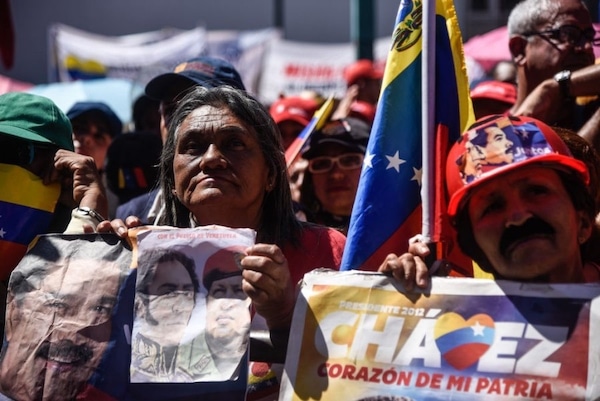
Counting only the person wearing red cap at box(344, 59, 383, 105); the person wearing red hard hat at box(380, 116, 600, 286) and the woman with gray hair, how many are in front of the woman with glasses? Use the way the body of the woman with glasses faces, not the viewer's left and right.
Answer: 2

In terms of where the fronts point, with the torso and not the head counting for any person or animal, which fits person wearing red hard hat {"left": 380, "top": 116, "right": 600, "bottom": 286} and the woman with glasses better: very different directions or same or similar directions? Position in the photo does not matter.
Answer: same or similar directions

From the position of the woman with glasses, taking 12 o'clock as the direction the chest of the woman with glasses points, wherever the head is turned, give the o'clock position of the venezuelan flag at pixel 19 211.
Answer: The venezuelan flag is roughly at 1 o'clock from the woman with glasses.

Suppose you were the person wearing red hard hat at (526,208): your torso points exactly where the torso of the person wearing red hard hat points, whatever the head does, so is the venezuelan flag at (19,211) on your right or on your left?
on your right

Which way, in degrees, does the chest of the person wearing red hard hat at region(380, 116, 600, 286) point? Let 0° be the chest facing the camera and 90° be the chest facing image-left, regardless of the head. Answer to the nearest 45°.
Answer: approximately 0°

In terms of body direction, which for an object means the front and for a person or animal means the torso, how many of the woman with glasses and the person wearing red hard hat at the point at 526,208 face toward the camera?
2

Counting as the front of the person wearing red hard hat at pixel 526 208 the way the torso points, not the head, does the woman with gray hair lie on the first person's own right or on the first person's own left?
on the first person's own right

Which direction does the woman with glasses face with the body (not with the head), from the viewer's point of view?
toward the camera

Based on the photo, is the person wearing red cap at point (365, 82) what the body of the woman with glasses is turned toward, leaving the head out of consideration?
no

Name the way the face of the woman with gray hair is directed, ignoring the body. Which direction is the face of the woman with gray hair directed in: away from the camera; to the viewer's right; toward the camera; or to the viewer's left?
toward the camera

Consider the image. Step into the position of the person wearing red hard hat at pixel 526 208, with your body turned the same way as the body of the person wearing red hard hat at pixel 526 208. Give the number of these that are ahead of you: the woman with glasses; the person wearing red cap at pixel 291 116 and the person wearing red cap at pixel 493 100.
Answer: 0

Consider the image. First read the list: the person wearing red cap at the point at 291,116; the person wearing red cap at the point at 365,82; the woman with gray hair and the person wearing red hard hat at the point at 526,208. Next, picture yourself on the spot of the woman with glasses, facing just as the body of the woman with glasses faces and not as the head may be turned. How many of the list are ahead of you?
2

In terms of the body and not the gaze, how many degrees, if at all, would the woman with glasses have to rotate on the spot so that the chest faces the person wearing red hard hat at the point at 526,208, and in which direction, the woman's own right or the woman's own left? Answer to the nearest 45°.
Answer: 0° — they already face them

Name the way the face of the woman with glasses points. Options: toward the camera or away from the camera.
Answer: toward the camera

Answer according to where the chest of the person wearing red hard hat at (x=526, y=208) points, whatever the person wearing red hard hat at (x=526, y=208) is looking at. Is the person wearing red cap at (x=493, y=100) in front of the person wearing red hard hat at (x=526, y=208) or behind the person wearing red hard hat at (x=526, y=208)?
behind

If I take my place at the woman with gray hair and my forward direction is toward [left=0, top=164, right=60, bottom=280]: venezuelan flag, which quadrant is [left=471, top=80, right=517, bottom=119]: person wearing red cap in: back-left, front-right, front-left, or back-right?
back-right
